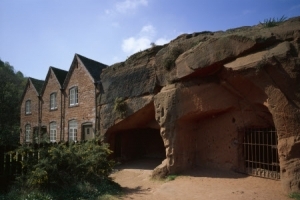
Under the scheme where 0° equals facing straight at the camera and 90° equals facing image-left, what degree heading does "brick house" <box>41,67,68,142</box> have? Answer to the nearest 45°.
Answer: approximately 45°

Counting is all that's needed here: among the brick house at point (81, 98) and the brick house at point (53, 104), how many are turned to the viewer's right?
0

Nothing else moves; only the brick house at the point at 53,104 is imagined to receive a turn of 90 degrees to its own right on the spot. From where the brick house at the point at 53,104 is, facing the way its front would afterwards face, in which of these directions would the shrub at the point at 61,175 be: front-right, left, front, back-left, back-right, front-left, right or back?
back-left

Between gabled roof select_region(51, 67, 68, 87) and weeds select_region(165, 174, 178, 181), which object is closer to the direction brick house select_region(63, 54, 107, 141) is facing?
the weeds

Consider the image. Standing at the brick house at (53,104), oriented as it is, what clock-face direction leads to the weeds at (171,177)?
The weeds is roughly at 10 o'clock from the brick house.

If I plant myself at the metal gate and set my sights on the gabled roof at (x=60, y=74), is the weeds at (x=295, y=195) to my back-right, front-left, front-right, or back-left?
back-left

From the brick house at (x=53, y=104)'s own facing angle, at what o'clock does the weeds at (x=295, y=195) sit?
The weeds is roughly at 10 o'clock from the brick house.

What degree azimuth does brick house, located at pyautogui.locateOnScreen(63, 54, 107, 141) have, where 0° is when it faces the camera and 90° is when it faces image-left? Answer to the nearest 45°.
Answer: approximately 45°

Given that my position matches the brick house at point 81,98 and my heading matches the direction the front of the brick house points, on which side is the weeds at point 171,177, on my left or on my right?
on my left

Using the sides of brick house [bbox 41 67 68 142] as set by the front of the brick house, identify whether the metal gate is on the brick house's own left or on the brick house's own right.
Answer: on the brick house's own left
